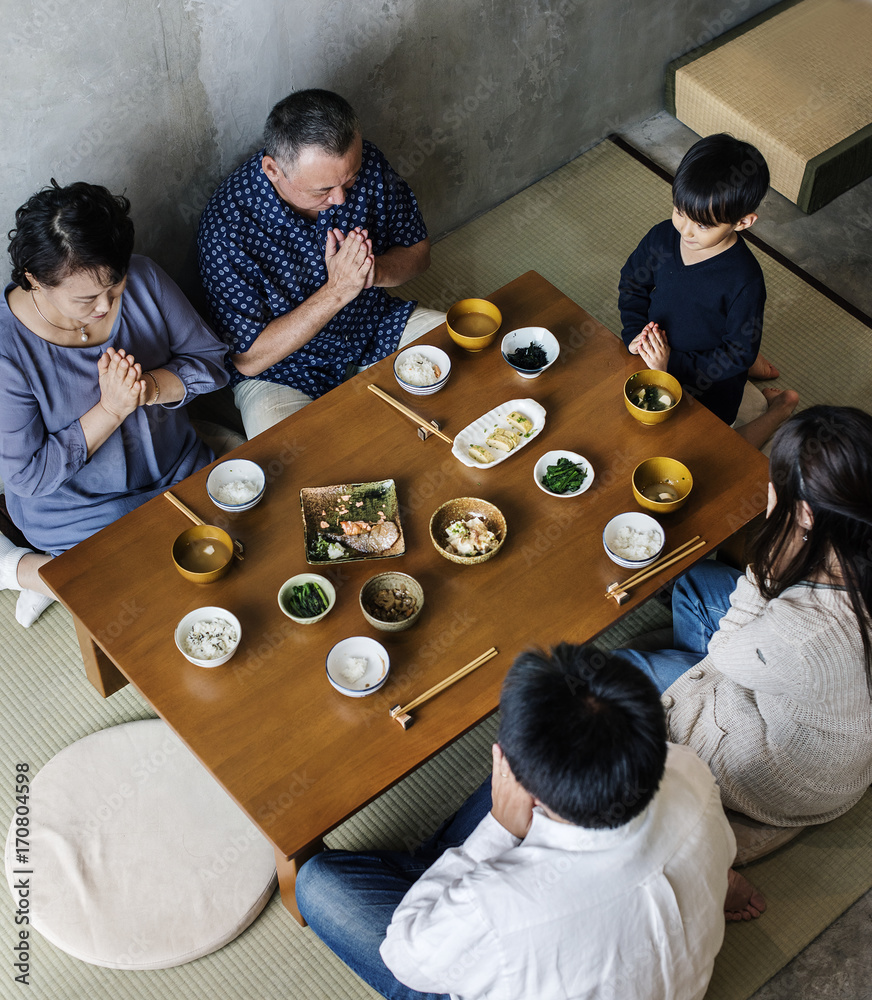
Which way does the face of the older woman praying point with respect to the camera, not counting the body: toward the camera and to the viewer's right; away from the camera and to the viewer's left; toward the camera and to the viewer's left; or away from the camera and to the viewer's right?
toward the camera and to the viewer's right

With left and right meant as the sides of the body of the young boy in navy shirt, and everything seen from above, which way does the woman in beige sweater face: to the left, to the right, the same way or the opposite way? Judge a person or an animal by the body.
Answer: to the right

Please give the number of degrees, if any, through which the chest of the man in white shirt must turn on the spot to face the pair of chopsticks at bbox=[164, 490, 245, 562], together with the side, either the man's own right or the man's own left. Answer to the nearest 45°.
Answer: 0° — they already face it

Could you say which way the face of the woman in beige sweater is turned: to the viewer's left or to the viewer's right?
to the viewer's left

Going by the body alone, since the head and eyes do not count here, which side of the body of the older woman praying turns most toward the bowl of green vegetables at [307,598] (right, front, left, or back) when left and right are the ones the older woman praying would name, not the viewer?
front

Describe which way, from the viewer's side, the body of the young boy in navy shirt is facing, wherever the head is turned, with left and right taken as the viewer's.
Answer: facing the viewer and to the left of the viewer

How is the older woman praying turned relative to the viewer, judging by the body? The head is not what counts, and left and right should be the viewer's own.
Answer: facing the viewer and to the right of the viewer

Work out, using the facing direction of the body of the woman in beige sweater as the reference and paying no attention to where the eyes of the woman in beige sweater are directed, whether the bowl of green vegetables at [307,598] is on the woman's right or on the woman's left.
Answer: on the woman's left

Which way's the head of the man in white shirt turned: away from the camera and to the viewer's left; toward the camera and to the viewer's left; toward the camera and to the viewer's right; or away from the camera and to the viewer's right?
away from the camera and to the viewer's left

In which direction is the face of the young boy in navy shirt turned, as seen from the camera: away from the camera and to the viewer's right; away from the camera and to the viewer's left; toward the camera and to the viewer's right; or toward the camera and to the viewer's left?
toward the camera and to the viewer's left

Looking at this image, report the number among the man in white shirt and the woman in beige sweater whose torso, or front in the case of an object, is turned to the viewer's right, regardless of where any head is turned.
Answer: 0

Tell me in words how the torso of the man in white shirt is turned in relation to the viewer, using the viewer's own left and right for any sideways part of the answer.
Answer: facing away from the viewer and to the left of the viewer

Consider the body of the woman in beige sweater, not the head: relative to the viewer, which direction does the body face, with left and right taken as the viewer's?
facing away from the viewer and to the left of the viewer

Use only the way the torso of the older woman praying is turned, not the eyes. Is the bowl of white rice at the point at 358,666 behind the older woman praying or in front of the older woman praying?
in front

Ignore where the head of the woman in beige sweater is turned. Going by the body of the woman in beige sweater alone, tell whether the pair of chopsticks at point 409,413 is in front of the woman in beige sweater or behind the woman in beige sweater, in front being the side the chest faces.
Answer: in front

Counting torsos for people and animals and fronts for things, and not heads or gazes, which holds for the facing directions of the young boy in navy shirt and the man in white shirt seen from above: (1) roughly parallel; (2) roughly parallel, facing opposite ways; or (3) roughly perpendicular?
roughly perpendicular

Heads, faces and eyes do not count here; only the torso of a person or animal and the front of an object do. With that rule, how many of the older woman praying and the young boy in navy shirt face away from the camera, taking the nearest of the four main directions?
0
